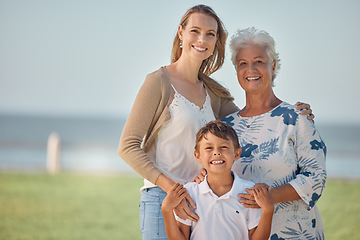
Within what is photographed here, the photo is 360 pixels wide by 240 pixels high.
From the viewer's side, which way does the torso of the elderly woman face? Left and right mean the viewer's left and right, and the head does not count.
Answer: facing the viewer and to the left of the viewer

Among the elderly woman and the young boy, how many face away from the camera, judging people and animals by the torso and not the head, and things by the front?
0

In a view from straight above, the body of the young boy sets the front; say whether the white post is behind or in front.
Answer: behind

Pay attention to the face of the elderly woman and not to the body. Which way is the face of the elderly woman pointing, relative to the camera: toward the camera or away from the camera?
toward the camera

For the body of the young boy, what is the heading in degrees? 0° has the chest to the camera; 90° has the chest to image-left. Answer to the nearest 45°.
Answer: approximately 0°
